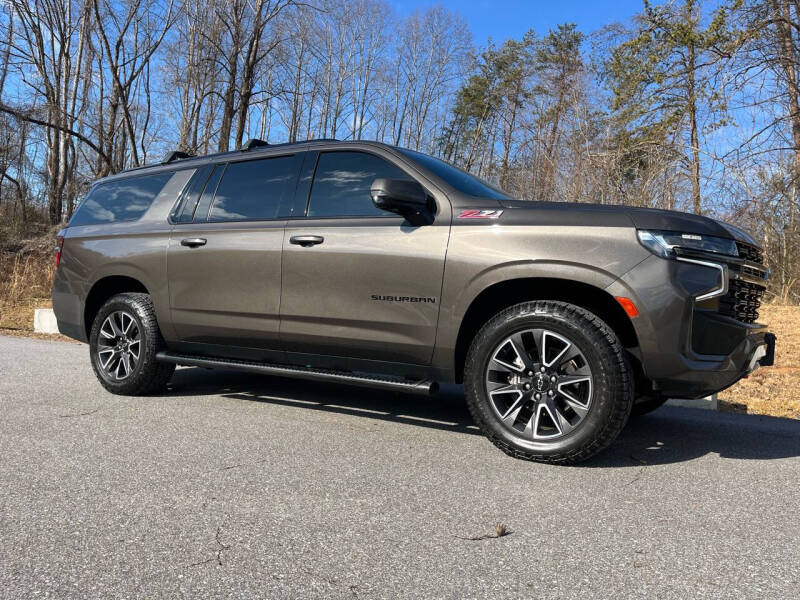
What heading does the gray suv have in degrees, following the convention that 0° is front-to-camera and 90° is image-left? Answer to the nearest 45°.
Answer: approximately 315°
